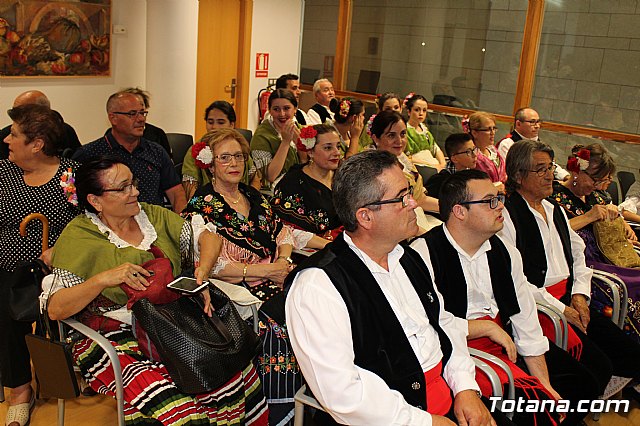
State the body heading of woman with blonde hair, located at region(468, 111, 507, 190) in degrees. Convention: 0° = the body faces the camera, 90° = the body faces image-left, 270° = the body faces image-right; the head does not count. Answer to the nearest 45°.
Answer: approximately 315°

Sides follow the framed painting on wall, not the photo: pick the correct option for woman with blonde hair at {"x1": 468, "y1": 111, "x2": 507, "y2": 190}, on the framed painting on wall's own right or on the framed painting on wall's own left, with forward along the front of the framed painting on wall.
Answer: on the framed painting on wall's own left

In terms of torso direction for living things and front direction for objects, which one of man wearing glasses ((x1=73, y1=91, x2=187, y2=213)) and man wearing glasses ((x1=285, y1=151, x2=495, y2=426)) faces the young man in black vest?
man wearing glasses ((x1=73, y1=91, x2=187, y2=213))

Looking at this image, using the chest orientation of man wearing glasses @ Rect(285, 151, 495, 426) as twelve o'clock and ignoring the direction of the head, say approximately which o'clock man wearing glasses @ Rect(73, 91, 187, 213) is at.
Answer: man wearing glasses @ Rect(73, 91, 187, 213) is roughly at 6 o'clock from man wearing glasses @ Rect(285, 151, 495, 426).

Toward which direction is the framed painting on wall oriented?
toward the camera

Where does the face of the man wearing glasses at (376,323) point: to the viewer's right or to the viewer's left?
to the viewer's right

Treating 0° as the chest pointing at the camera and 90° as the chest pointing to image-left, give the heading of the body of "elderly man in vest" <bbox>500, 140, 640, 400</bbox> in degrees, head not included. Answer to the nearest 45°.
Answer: approximately 315°

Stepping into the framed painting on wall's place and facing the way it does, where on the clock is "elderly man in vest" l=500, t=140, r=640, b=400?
The elderly man in vest is roughly at 11 o'clock from the framed painting on wall.

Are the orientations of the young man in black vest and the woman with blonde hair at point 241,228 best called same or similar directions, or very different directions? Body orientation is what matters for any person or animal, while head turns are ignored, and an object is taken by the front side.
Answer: same or similar directions

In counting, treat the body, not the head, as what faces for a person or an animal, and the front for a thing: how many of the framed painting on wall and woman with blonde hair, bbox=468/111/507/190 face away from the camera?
0

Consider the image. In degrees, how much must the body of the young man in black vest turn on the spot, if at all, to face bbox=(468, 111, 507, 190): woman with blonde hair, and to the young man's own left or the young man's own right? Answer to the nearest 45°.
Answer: approximately 135° to the young man's own left

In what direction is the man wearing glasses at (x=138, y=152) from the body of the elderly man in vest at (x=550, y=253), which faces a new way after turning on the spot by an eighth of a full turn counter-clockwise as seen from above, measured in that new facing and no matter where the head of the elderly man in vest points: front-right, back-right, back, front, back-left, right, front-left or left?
back

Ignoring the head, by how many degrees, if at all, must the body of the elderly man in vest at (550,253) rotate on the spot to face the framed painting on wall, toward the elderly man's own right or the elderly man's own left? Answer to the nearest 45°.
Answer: approximately 135° to the elderly man's own right

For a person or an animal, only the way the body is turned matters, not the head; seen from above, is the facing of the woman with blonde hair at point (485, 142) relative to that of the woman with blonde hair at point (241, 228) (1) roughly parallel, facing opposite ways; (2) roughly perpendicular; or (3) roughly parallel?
roughly parallel

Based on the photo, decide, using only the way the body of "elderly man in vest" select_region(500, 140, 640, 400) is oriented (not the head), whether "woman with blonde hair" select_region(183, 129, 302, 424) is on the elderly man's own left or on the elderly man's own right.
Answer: on the elderly man's own right

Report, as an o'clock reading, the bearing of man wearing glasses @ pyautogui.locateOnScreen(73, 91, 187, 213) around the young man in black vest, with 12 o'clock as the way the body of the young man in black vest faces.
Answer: The man wearing glasses is roughly at 5 o'clock from the young man in black vest.

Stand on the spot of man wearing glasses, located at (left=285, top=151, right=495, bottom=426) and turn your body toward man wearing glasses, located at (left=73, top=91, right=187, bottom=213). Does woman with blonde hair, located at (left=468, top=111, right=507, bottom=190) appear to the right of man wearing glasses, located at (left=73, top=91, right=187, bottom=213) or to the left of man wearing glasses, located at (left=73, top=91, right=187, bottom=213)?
right

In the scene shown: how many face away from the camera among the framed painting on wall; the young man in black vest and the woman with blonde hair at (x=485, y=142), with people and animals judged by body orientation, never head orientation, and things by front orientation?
0
